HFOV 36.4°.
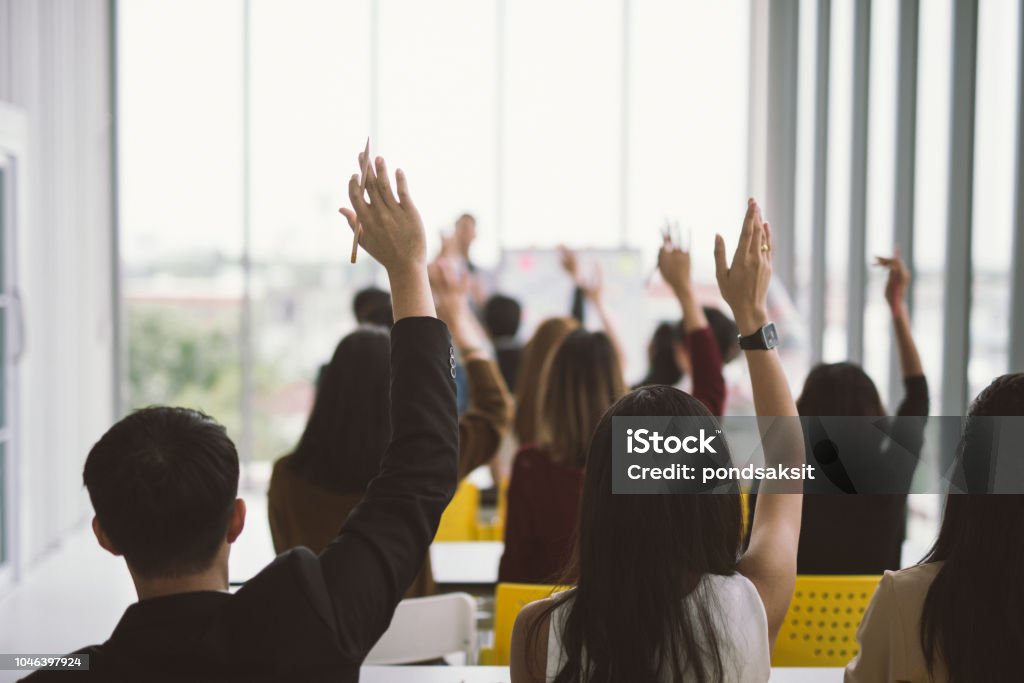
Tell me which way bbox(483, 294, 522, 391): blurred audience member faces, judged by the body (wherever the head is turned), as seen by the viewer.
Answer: away from the camera

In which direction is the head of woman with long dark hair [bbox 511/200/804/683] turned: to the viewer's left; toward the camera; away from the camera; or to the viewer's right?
away from the camera

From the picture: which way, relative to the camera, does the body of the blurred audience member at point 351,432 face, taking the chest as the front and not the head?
away from the camera

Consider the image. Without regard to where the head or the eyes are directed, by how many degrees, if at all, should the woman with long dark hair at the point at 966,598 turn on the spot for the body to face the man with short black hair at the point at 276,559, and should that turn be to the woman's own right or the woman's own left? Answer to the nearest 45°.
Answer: approximately 135° to the woman's own left

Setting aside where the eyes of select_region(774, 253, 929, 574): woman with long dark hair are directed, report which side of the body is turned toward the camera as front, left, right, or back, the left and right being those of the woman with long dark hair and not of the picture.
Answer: back

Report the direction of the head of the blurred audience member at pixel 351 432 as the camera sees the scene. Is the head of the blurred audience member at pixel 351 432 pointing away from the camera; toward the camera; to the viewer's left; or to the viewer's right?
away from the camera

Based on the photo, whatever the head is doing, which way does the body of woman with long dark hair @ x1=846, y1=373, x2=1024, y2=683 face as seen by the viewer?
away from the camera

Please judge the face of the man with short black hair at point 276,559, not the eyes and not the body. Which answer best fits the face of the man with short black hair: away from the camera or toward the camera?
away from the camera

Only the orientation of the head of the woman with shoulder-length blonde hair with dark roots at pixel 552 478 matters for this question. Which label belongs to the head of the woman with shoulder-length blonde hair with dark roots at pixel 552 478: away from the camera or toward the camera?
away from the camera

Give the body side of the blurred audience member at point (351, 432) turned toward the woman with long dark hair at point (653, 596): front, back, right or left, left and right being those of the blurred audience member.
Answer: back

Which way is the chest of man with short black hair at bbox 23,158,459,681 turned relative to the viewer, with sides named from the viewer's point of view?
facing away from the viewer
